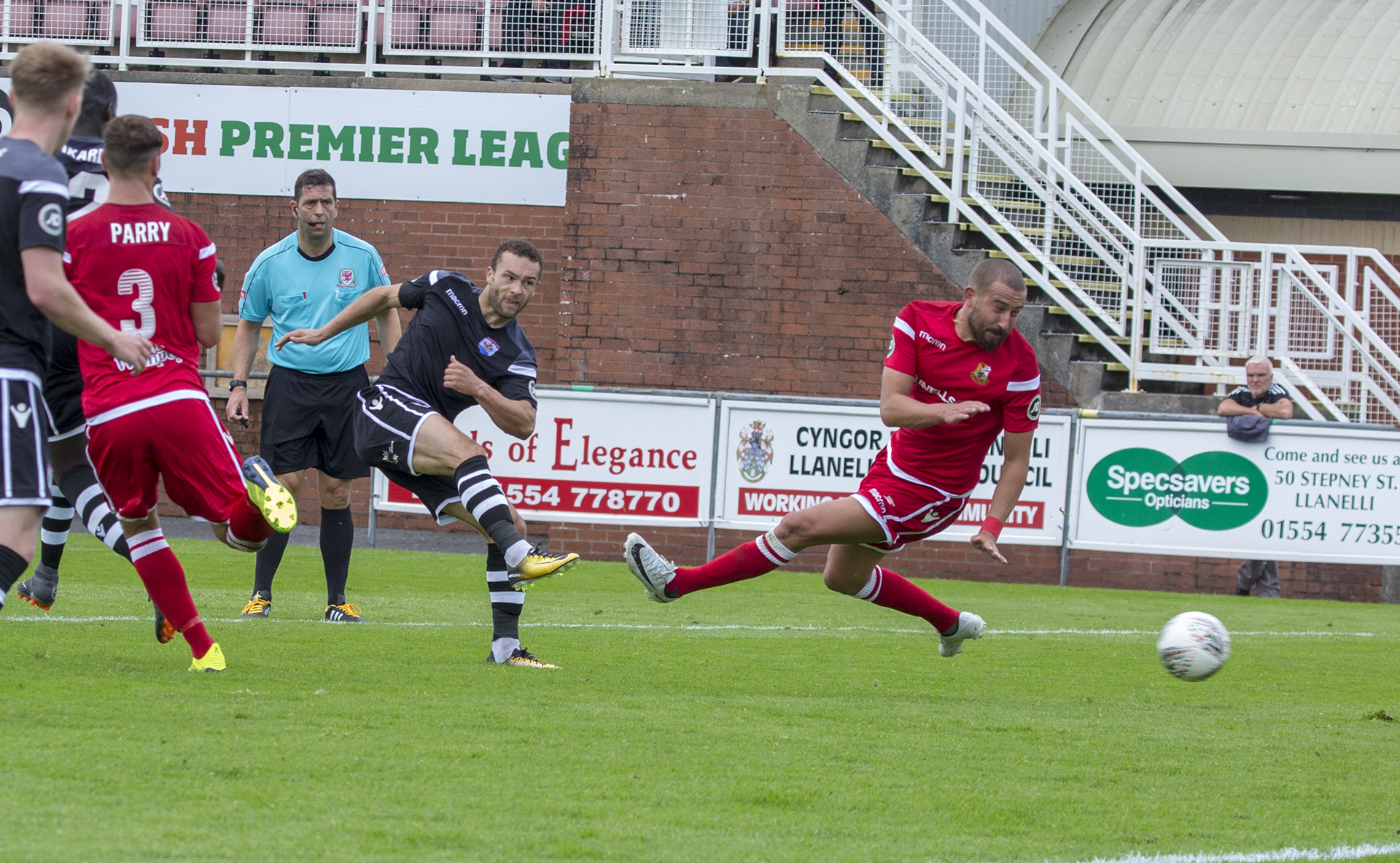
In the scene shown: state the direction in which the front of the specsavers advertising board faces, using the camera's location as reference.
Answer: facing the viewer

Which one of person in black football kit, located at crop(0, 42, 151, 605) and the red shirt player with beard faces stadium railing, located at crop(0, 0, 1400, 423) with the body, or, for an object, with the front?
the person in black football kit

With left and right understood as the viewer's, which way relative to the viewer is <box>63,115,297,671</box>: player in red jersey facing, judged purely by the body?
facing away from the viewer

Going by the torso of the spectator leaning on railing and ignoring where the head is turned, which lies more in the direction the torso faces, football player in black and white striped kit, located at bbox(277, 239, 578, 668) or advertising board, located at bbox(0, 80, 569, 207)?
the football player in black and white striped kit

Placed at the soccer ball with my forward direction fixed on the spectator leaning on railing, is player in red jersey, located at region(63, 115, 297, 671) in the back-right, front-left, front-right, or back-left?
back-left

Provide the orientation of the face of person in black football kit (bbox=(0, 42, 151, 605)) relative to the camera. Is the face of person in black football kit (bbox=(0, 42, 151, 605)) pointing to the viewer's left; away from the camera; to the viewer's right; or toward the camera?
away from the camera

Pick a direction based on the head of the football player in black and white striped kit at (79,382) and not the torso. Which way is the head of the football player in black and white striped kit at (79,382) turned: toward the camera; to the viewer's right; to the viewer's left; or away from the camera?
away from the camera

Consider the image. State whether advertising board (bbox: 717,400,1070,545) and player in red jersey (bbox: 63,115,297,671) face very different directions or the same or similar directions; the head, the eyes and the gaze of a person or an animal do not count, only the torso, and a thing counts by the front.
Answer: very different directions

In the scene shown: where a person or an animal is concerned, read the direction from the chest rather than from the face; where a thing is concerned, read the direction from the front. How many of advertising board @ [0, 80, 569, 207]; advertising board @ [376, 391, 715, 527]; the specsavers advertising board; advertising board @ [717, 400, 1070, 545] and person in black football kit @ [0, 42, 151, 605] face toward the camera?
4

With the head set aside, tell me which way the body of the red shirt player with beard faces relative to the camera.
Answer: toward the camera

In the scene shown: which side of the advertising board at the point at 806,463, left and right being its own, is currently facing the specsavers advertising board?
left

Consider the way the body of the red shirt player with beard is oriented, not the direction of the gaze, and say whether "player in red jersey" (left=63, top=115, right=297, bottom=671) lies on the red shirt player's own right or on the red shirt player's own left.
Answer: on the red shirt player's own right

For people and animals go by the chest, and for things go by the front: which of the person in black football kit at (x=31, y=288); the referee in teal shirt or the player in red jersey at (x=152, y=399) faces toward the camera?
the referee in teal shirt

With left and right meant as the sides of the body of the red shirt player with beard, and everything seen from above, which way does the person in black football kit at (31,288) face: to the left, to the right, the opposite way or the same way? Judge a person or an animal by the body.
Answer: the opposite way

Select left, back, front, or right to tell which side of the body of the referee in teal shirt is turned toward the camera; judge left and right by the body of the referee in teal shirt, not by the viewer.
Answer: front

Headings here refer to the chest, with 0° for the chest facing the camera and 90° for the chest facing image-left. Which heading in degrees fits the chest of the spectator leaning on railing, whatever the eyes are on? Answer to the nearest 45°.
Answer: approximately 0°

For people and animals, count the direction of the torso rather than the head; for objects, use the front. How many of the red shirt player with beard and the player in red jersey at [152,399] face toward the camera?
1

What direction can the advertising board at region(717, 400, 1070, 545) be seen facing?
toward the camera
